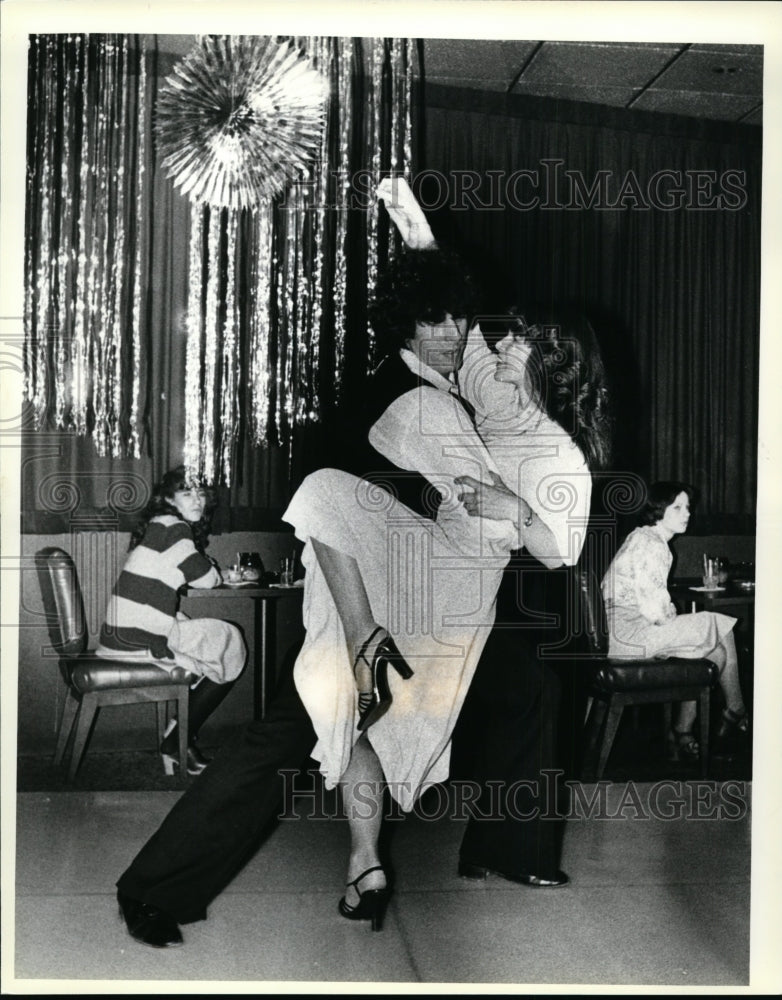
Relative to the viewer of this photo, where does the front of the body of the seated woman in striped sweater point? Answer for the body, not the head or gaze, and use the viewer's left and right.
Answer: facing to the right of the viewer

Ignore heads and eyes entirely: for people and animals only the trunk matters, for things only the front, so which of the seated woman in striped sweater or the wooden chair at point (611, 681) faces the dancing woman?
the seated woman in striped sweater

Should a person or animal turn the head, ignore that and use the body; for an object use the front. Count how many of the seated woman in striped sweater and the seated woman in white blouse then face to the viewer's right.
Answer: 2

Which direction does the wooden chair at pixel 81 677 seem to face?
to the viewer's right

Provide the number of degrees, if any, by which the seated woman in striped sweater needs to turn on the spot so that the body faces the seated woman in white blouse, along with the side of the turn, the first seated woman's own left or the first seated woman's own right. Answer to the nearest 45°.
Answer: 0° — they already face them

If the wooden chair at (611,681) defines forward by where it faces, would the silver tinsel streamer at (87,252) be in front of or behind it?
behind

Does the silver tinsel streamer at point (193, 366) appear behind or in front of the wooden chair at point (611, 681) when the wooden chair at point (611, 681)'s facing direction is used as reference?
behind

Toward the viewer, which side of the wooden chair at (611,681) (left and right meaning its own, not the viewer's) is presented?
right

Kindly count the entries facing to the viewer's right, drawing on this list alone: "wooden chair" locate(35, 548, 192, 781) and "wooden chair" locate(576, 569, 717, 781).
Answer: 2

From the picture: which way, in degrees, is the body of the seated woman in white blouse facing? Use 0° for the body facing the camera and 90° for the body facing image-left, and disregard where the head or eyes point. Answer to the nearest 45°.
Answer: approximately 270°
